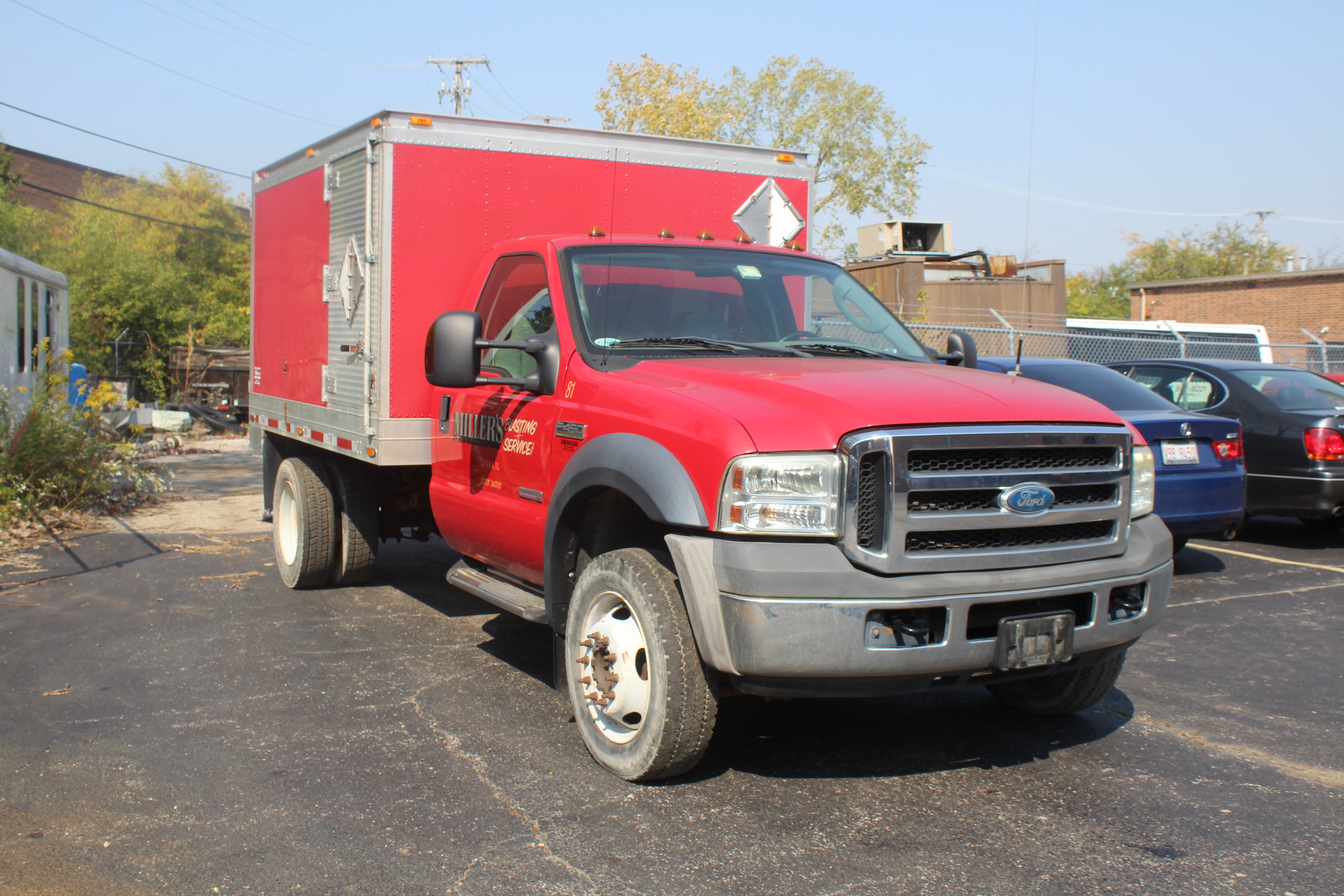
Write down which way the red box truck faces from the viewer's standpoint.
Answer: facing the viewer and to the right of the viewer

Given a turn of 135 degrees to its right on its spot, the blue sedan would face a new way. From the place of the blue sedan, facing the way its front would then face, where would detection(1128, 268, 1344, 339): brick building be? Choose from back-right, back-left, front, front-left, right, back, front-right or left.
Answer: left

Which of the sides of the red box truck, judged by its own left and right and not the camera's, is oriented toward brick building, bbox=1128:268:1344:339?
left

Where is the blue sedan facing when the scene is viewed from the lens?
facing away from the viewer and to the left of the viewer

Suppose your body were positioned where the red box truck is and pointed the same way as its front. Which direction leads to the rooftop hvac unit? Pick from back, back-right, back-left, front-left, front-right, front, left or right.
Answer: back-left

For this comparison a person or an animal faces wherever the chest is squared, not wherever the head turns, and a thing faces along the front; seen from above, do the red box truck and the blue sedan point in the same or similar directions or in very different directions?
very different directions

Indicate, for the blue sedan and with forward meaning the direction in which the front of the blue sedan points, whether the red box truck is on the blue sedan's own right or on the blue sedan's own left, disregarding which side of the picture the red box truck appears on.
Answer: on the blue sedan's own left

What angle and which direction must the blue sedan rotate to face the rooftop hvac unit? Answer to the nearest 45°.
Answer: approximately 45° to its right
